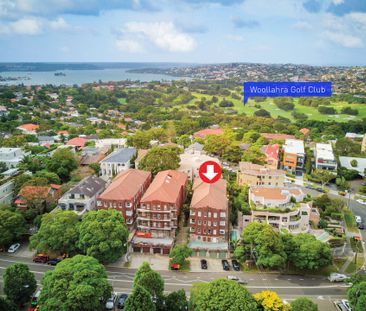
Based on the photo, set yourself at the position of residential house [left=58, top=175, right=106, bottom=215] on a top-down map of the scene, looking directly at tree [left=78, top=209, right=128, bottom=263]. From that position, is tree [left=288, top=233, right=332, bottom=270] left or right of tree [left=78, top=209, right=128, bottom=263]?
left

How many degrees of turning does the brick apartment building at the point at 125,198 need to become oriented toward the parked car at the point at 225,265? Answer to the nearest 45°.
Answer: approximately 45° to its left

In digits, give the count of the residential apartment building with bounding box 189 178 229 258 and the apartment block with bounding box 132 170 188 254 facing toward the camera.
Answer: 2

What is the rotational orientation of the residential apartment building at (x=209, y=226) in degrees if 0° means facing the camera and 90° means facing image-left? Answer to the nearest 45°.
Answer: approximately 0°

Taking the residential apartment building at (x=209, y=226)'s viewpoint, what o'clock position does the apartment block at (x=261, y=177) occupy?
The apartment block is roughly at 7 o'clock from the residential apartment building.

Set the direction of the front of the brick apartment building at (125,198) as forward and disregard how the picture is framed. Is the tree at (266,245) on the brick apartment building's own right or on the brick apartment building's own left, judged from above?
on the brick apartment building's own left

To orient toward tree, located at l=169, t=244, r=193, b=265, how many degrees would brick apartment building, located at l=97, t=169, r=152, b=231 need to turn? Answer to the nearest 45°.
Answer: approximately 45° to its left

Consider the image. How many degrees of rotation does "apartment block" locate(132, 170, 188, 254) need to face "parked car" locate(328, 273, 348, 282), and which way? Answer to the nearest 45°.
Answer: approximately 45° to its left

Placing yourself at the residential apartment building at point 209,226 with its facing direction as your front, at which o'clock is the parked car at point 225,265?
The parked car is roughly at 11 o'clock from the residential apartment building.

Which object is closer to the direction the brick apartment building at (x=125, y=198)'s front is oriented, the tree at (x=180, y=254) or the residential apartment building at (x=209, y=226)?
the tree

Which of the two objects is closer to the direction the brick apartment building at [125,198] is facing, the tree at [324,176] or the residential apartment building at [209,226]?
the residential apartment building
